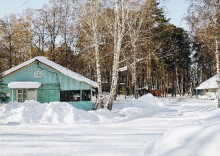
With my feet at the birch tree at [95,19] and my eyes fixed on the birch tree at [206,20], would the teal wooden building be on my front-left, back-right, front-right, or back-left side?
back-left

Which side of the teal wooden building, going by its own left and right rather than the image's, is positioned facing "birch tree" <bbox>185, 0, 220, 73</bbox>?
left

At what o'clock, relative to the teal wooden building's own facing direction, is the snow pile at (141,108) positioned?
The snow pile is roughly at 9 o'clock from the teal wooden building.

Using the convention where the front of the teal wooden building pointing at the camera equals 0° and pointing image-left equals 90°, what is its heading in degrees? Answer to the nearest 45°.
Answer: approximately 0°
